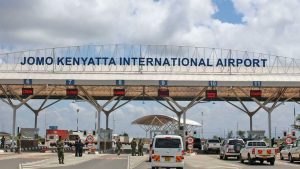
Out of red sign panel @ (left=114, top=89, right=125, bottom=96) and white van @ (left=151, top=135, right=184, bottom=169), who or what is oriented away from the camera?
the white van

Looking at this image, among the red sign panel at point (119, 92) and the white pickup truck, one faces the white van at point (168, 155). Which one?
the red sign panel

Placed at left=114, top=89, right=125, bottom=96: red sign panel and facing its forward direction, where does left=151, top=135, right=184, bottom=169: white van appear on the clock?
The white van is roughly at 12 o'clock from the red sign panel.

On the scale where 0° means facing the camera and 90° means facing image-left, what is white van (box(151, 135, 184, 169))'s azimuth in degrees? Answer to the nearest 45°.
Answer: approximately 180°

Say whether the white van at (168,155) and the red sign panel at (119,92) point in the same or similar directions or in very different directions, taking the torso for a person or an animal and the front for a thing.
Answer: very different directions

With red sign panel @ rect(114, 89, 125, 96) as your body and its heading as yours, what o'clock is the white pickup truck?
The white pickup truck is roughly at 11 o'clock from the red sign panel.
